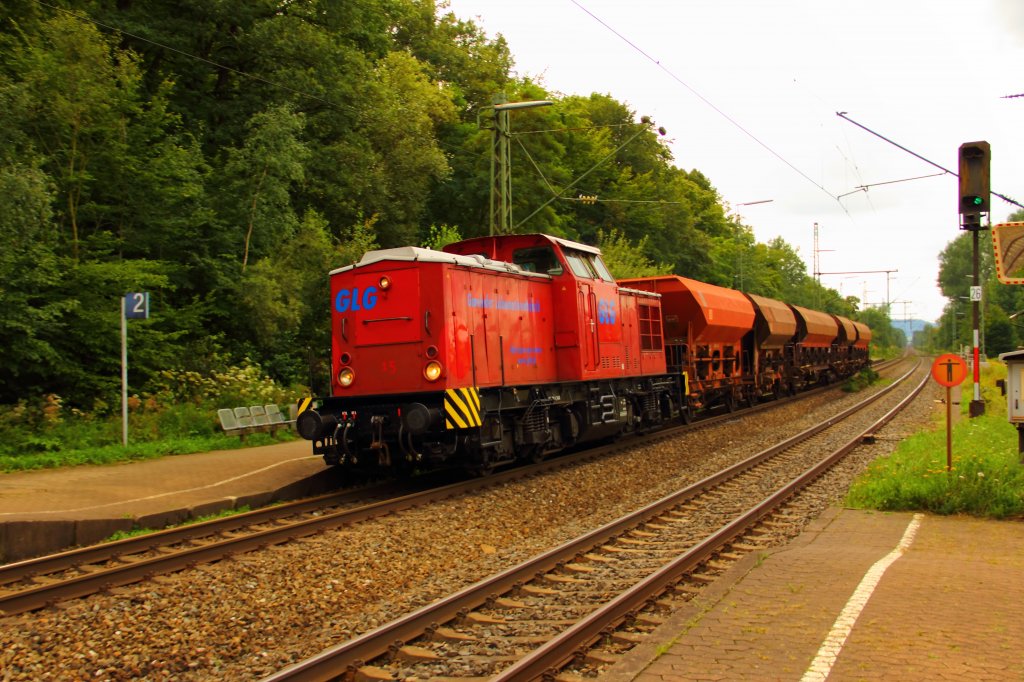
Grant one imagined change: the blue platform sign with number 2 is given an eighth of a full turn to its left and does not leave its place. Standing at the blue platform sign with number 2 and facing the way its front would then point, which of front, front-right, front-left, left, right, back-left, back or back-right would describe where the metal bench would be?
left

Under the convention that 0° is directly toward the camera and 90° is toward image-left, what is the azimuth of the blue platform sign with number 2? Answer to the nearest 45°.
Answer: approximately 0°

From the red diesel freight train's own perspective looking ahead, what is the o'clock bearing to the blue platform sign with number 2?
The blue platform sign with number 2 is roughly at 2 o'clock from the red diesel freight train.

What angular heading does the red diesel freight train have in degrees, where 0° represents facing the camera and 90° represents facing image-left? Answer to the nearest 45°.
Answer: approximately 45°
